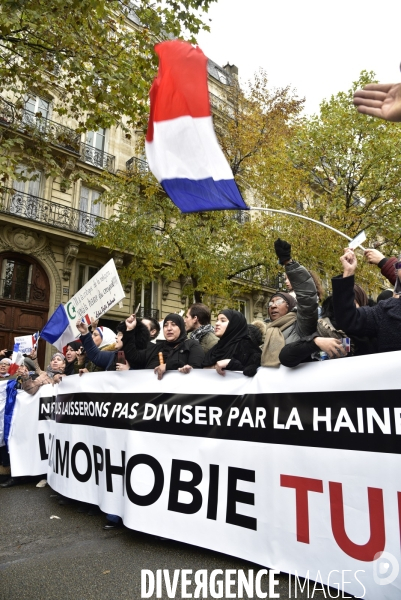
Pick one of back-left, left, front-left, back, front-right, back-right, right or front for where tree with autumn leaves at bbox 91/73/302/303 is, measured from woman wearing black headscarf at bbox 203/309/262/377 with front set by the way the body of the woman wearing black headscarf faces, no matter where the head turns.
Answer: back-right

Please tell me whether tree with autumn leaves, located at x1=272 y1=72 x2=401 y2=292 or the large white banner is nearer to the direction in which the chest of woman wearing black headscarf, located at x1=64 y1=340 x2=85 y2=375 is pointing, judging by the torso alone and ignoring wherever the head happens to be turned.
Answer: the large white banner

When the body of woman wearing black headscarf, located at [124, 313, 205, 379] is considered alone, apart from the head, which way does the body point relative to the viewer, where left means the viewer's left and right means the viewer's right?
facing the viewer and to the left of the viewer

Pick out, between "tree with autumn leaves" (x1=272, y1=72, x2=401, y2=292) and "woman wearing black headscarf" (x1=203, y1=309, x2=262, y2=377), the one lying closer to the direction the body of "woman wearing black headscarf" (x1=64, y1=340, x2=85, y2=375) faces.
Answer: the woman wearing black headscarf

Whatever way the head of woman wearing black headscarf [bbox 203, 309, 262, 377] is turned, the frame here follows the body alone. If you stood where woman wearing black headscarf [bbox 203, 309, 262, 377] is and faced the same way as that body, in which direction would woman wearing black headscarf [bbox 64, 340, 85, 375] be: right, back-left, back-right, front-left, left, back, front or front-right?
right

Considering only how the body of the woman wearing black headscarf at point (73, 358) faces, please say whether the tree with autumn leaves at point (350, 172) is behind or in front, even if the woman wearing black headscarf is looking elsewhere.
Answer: behind

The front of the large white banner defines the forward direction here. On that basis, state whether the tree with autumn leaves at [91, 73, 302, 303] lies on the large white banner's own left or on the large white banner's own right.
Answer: on the large white banner's own right

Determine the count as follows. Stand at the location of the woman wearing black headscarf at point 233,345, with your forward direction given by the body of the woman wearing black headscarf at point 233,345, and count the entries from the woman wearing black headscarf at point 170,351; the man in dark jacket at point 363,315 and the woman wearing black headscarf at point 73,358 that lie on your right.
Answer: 2

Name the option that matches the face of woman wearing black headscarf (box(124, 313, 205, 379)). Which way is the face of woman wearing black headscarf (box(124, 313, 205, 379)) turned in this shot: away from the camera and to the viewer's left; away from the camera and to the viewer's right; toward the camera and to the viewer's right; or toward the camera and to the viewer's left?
toward the camera and to the viewer's left

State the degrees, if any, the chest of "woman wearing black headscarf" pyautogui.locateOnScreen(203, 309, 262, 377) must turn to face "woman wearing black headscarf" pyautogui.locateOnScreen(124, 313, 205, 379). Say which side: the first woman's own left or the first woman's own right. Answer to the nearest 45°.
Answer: approximately 90° to the first woman's own right

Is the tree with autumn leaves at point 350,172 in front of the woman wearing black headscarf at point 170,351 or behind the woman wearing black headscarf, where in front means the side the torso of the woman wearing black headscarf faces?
behind
